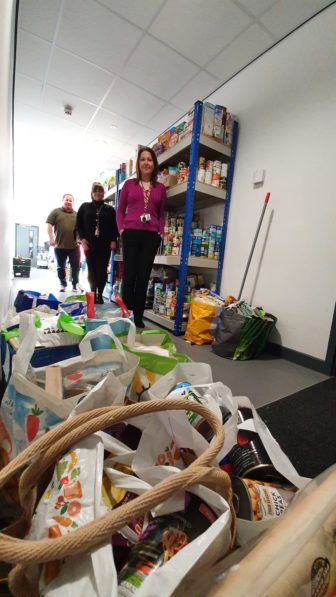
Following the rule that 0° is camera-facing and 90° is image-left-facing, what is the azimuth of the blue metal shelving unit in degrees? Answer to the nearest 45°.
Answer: approximately 45°

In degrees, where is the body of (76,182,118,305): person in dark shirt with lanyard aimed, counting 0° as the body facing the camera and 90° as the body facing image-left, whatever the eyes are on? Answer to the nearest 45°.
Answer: approximately 0°

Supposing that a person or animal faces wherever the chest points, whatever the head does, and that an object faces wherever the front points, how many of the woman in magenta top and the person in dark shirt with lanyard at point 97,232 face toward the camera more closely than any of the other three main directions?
2

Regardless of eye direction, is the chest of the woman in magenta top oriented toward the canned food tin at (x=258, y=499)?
yes

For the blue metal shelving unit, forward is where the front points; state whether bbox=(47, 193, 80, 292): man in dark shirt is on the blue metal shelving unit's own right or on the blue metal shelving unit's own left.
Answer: on the blue metal shelving unit's own right

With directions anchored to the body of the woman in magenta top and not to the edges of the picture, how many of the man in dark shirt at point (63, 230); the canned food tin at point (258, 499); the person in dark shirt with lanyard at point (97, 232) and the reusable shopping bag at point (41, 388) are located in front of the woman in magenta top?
2

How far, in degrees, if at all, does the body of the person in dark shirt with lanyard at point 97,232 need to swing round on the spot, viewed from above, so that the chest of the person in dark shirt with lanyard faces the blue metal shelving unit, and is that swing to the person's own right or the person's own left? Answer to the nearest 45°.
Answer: approximately 45° to the person's own left

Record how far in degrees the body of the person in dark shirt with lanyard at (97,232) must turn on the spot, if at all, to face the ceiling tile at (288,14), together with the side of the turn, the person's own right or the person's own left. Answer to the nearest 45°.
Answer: approximately 45° to the person's own left
